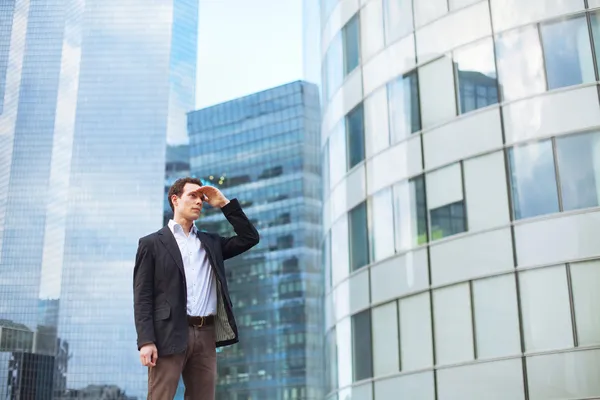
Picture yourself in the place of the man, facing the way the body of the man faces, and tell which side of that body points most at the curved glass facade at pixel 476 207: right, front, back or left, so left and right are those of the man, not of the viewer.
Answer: left
